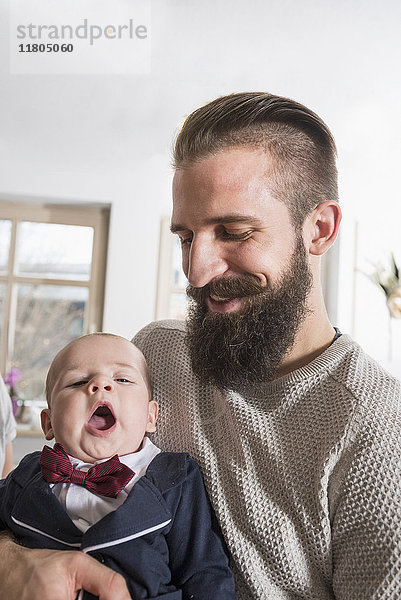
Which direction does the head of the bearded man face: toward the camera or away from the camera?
toward the camera

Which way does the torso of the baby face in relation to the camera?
toward the camera

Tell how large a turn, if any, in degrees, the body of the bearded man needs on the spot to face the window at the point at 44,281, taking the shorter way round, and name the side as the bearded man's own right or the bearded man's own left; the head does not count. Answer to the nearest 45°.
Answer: approximately 135° to the bearded man's own right

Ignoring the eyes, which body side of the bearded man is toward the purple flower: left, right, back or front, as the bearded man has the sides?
right

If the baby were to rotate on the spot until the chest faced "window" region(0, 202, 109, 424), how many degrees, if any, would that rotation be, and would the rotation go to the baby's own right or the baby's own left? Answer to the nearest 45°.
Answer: approximately 180°

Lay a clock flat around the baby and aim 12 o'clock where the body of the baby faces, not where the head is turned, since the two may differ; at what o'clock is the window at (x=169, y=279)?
The window is roughly at 6 o'clock from the baby.

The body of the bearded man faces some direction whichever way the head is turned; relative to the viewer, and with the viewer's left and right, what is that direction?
facing the viewer and to the left of the viewer

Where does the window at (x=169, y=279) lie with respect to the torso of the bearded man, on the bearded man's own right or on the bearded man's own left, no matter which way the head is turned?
on the bearded man's own right

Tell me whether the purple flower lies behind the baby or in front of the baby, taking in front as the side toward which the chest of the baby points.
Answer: behind
